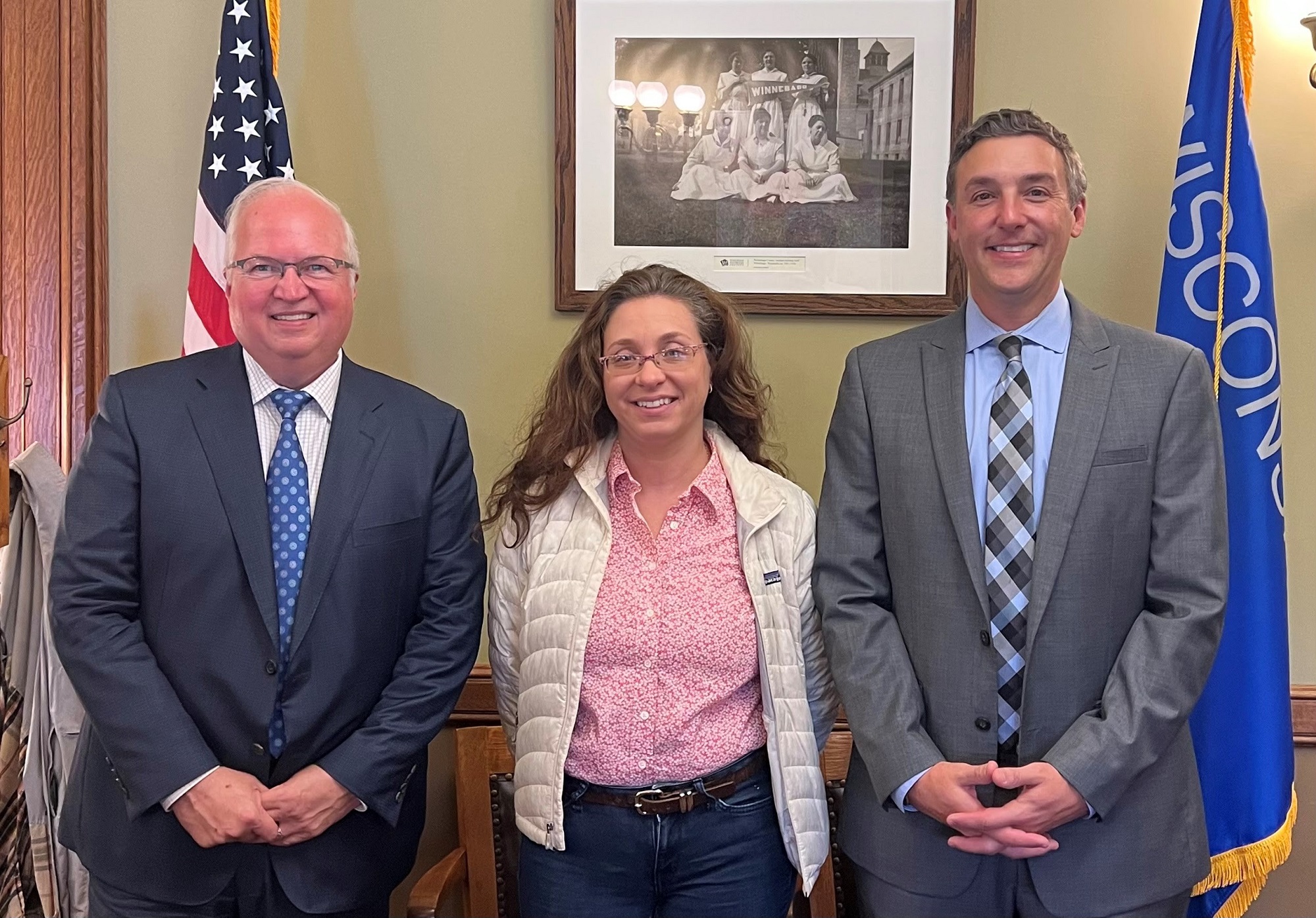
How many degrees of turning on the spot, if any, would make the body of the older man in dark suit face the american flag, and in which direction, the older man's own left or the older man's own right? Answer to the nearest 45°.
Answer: approximately 180°

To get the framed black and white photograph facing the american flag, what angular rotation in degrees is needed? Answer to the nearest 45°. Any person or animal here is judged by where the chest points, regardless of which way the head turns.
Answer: approximately 90° to its right

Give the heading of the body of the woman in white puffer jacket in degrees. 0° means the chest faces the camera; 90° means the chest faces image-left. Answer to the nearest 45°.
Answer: approximately 0°

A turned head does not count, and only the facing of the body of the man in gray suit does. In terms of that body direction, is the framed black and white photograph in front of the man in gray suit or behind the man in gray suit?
behind

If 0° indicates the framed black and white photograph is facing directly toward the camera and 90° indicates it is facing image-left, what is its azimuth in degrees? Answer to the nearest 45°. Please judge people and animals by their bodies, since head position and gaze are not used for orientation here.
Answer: approximately 0°
